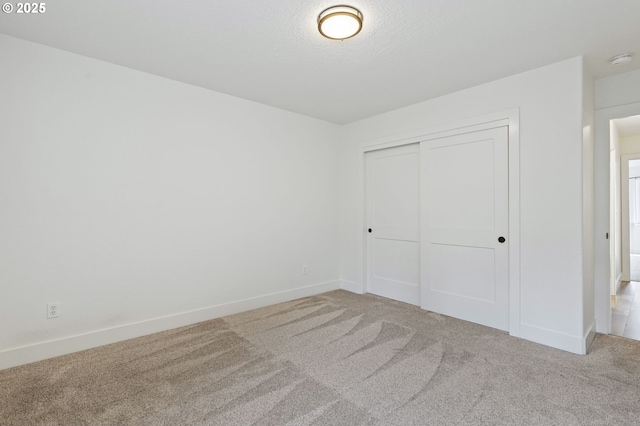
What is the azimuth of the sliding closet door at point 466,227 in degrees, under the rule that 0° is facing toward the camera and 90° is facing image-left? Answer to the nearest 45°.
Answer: approximately 45°

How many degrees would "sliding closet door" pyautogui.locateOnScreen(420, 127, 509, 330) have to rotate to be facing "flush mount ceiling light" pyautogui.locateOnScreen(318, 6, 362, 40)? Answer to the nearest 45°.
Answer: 0° — it already faces it
